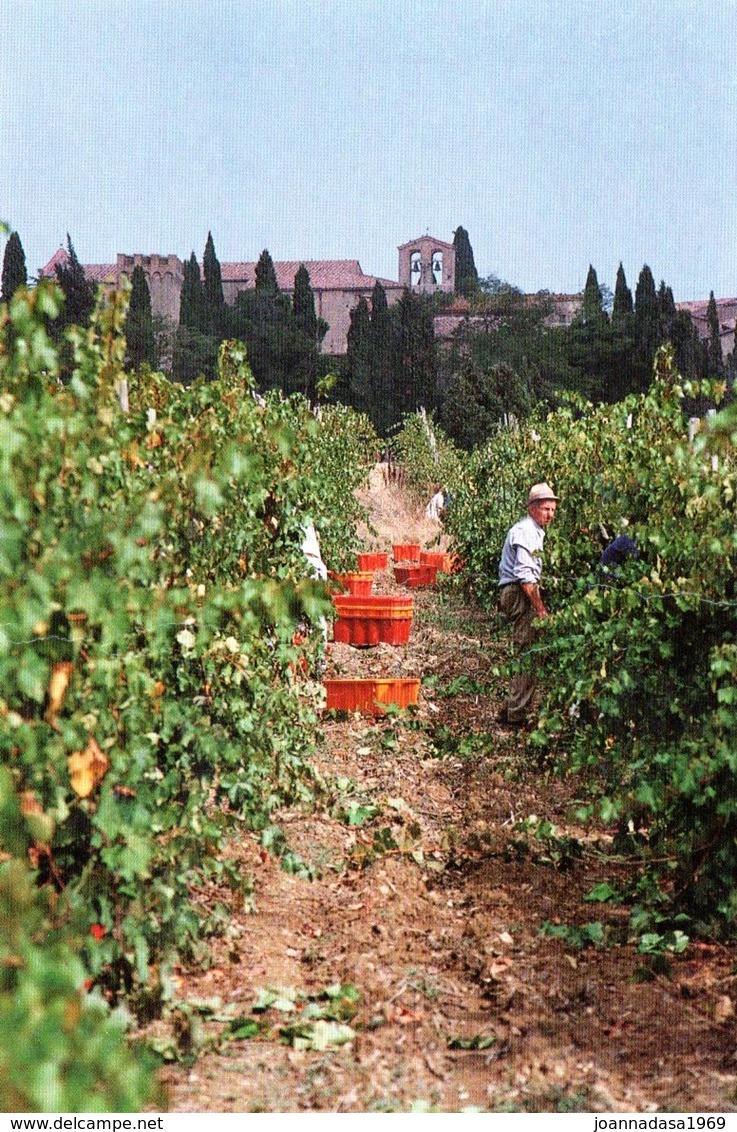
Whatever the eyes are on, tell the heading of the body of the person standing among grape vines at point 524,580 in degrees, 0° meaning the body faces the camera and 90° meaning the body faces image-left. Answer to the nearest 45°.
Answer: approximately 270°

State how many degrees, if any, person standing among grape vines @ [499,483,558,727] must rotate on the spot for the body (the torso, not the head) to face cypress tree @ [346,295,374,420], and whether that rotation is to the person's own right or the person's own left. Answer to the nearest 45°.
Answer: approximately 90° to the person's own left

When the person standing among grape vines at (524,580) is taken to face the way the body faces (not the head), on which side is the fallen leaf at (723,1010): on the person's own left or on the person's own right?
on the person's own right
